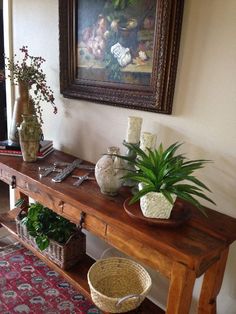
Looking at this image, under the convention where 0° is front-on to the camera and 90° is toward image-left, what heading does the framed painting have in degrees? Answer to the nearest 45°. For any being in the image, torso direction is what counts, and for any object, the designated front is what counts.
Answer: approximately 45°

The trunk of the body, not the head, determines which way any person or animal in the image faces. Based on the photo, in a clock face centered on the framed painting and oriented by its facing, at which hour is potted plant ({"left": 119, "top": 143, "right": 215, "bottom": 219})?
The potted plant is roughly at 10 o'clock from the framed painting.

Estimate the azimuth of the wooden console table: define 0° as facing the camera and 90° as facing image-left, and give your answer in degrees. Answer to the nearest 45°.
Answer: approximately 45°

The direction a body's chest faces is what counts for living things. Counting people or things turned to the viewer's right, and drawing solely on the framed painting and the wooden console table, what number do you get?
0
